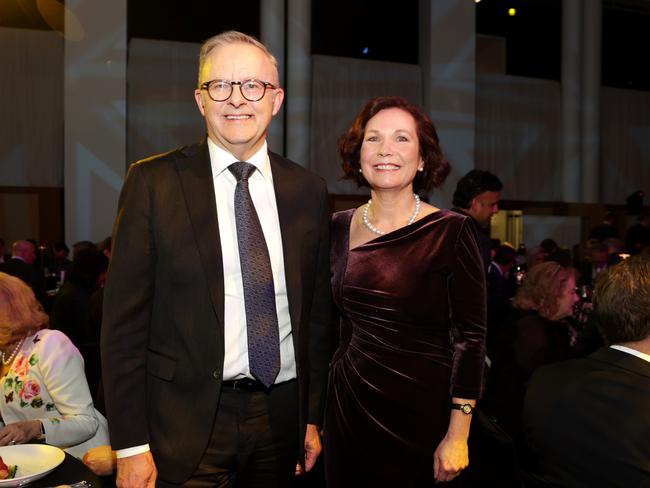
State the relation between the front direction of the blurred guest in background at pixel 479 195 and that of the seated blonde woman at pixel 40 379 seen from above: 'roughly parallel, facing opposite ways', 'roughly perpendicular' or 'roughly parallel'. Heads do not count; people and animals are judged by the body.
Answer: roughly perpendicular

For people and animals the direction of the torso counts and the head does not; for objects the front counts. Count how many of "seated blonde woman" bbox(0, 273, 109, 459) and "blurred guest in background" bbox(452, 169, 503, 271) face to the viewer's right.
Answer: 1

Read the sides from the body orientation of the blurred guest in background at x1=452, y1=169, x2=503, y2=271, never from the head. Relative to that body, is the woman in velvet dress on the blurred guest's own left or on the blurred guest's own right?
on the blurred guest's own right

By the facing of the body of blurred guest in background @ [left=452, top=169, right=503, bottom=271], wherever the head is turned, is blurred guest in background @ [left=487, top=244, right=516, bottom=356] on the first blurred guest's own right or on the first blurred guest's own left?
on the first blurred guest's own left
